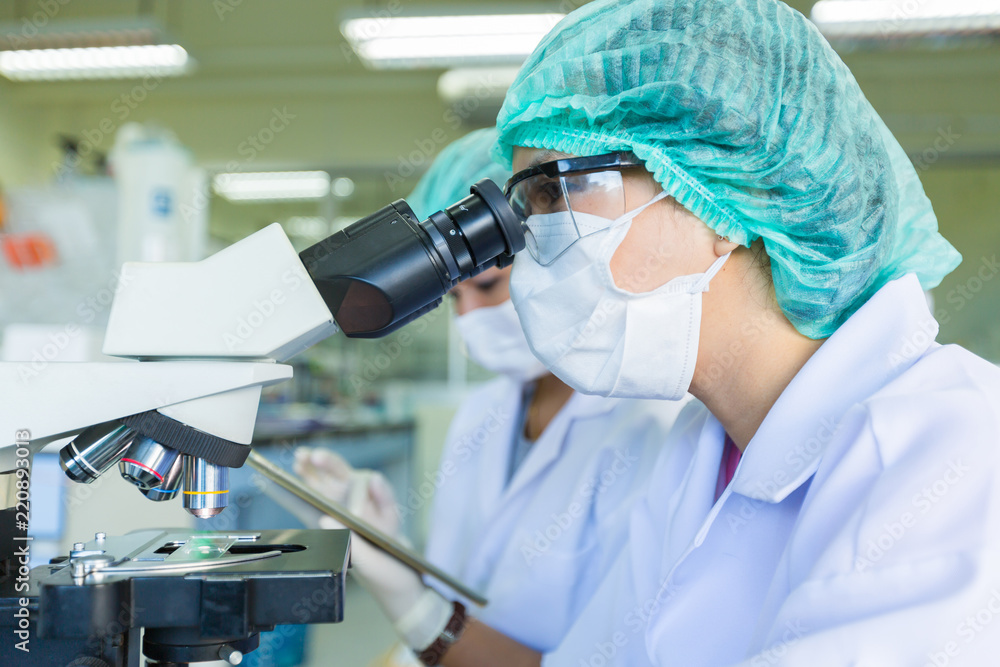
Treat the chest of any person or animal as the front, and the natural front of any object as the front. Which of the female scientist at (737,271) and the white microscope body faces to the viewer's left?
the female scientist

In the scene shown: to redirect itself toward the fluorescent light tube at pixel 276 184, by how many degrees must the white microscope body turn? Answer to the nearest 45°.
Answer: approximately 90° to its left

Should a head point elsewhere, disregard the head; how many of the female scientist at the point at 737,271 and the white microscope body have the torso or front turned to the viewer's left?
1

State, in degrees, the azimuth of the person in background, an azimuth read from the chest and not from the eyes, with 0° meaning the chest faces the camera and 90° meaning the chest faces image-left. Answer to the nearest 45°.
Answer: approximately 45°

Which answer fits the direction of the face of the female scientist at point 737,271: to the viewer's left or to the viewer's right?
to the viewer's left

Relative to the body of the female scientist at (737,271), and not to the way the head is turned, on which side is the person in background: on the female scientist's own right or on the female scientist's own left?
on the female scientist's own right

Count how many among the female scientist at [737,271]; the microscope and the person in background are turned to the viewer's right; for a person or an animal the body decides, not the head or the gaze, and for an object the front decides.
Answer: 1

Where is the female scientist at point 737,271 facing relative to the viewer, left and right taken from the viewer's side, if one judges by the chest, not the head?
facing to the left of the viewer

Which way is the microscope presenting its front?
to the viewer's right

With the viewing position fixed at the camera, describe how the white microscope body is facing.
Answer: facing to the right of the viewer

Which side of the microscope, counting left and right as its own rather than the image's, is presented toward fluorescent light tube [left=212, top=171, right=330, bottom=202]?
left

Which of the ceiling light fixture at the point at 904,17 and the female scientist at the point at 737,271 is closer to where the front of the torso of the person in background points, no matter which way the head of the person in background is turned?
the female scientist

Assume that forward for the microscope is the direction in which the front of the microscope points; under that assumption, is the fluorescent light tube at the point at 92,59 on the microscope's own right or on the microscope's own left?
on the microscope's own left

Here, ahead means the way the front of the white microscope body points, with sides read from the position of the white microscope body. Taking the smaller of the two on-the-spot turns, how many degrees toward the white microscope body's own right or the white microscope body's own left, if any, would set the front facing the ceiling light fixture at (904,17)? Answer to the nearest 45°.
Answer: approximately 45° to the white microscope body's own left
